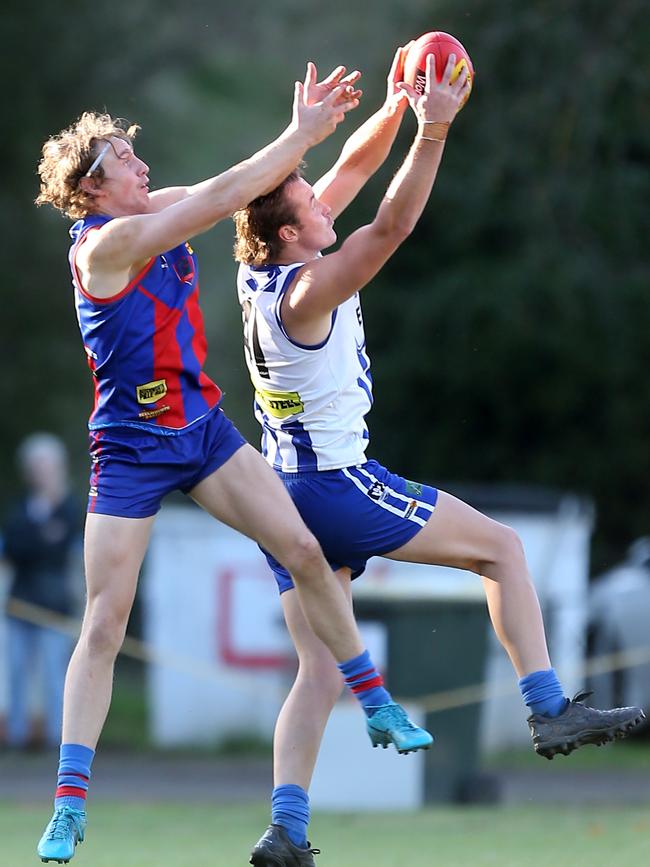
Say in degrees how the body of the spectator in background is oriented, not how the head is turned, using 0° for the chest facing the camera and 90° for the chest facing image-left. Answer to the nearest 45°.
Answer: approximately 0°
